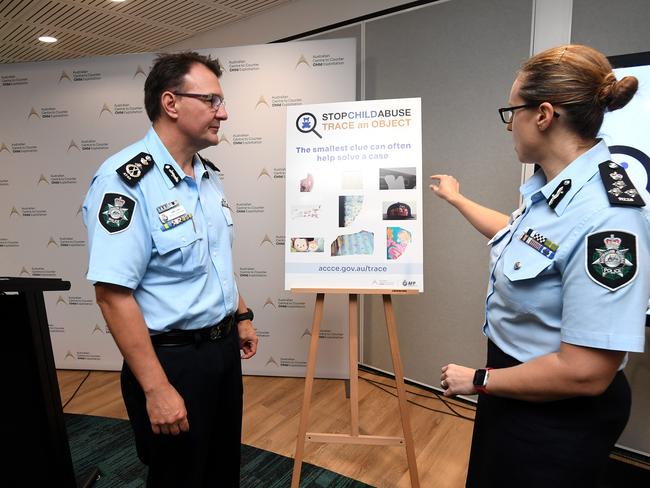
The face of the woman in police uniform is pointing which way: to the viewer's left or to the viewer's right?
to the viewer's left

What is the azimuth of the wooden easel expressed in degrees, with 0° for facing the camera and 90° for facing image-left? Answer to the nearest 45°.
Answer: approximately 0°

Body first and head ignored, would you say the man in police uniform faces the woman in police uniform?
yes

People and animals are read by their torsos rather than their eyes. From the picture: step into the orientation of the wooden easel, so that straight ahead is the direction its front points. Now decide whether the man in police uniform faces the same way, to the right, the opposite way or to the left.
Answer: to the left

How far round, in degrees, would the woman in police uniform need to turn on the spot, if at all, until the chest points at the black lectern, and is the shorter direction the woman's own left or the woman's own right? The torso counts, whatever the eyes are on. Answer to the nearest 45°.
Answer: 0° — they already face it

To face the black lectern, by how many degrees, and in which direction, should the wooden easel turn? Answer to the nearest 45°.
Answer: approximately 45° to its right

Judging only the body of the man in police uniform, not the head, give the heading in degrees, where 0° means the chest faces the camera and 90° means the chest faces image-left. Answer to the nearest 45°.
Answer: approximately 315°

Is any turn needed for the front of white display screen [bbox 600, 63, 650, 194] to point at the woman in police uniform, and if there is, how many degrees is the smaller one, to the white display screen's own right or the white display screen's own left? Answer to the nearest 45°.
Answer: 0° — it already faces them

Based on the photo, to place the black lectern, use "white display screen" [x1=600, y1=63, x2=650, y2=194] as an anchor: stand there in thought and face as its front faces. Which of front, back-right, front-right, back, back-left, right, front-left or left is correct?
front-right

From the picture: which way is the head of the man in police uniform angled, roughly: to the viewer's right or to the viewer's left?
to the viewer's right

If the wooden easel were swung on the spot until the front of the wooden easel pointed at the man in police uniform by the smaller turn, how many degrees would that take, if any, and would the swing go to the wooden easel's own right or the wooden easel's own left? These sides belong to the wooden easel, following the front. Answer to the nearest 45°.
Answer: approximately 45° to the wooden easel's own right

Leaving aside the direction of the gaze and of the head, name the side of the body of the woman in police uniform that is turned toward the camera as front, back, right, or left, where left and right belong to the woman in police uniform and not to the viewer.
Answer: left

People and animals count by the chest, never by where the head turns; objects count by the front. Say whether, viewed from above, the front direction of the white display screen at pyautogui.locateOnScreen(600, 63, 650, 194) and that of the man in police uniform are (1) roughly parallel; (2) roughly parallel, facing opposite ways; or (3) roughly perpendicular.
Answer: roughly perpendicular
